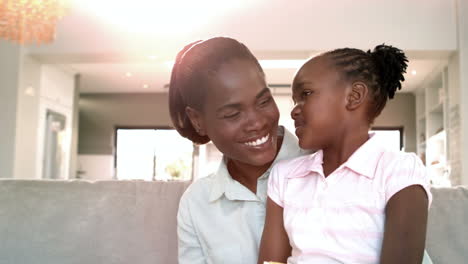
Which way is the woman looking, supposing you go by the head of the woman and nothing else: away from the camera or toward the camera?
toward the camera

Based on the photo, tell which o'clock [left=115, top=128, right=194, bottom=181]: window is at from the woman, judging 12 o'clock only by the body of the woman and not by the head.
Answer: The window is roughly at 7 o'clock from the woman.

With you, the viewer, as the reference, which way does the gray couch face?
facing the viewer

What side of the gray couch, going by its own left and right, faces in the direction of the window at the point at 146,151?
back

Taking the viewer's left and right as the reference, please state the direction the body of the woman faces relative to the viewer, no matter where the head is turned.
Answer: facing the viewer and to the right of the viewer

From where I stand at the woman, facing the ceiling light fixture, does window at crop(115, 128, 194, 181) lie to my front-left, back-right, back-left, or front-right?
front-right
